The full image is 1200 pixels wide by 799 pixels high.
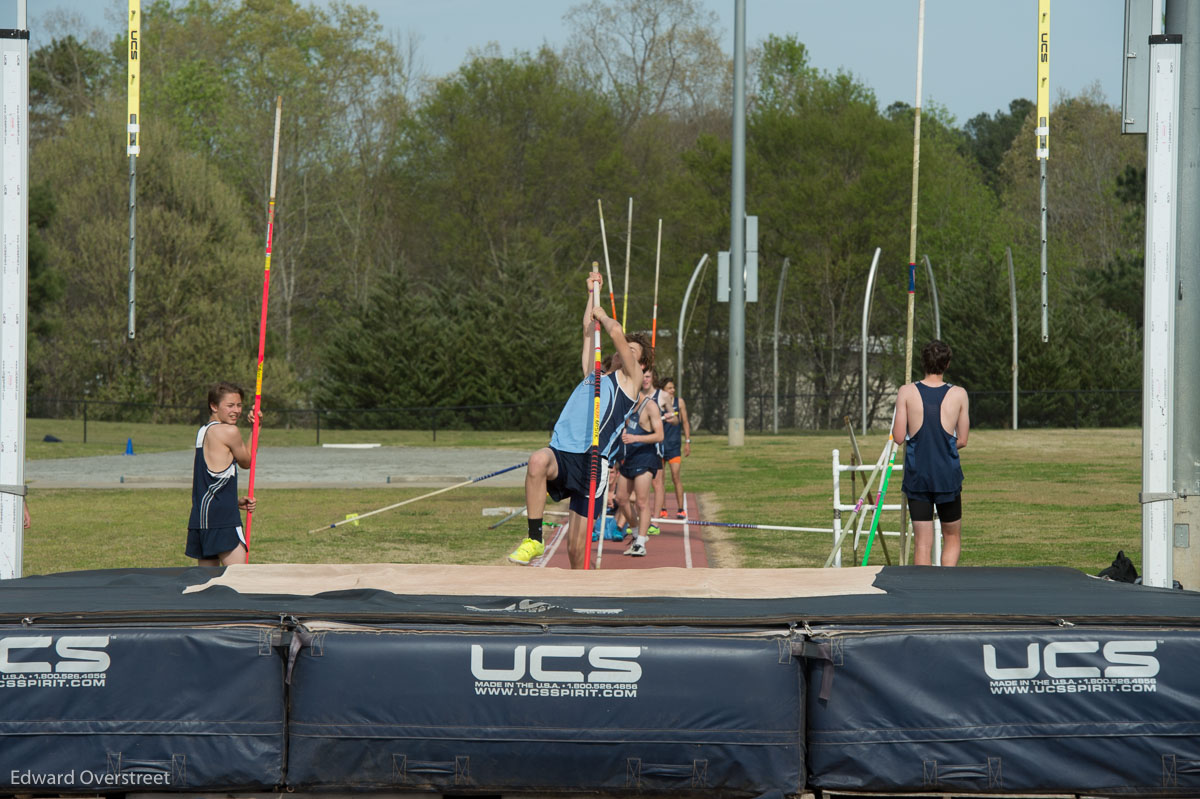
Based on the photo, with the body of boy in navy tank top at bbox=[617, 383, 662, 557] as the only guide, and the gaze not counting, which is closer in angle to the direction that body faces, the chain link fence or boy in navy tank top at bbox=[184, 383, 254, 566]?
the boy in navy tank top

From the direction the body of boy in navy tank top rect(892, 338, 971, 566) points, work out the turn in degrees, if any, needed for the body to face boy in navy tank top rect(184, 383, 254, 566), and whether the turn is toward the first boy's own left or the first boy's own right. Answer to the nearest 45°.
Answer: approximately 135° to the first boy's own left

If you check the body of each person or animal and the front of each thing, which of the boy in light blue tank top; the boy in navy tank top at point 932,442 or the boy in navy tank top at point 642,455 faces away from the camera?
the boy in navy tank top at point 932,442

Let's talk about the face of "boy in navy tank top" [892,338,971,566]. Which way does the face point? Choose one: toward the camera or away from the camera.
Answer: away from the camera

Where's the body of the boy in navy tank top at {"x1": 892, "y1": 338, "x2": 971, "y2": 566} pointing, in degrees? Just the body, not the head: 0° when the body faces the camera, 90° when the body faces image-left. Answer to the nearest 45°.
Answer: approximately 180°

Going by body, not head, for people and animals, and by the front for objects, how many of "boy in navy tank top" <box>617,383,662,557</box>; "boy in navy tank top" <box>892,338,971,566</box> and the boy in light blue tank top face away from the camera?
1

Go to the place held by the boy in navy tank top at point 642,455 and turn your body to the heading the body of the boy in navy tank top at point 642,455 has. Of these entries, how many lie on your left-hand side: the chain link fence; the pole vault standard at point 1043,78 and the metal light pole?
1

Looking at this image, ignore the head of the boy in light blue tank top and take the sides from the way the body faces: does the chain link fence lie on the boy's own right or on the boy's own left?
on the boy's own right
